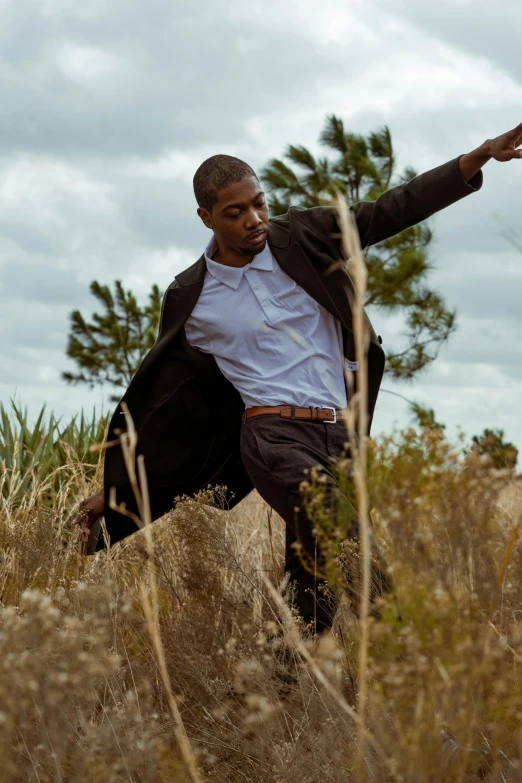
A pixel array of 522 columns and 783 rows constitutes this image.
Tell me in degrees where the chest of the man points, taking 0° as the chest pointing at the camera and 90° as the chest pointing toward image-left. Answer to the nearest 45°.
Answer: approximately 315°

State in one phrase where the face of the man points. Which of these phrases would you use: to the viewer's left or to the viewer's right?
to the viewer's right
